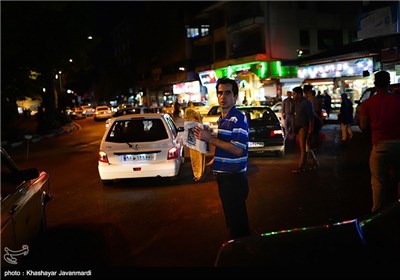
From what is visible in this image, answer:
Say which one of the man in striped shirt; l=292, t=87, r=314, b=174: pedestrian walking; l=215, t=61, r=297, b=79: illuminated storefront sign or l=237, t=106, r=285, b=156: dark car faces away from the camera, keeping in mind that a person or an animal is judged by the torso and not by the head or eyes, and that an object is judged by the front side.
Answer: the dark car

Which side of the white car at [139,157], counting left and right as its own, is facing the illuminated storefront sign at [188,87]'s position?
front

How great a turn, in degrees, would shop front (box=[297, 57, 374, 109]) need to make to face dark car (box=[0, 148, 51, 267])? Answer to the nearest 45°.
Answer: approximately 45° to its left

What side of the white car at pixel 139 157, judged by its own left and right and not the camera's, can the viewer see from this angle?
back

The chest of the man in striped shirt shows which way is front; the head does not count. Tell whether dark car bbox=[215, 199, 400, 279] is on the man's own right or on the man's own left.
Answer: on the man's own left

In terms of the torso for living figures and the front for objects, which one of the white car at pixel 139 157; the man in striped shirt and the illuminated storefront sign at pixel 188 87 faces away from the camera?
the white car

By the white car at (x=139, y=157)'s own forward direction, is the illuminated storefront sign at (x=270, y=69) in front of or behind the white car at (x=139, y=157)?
in front

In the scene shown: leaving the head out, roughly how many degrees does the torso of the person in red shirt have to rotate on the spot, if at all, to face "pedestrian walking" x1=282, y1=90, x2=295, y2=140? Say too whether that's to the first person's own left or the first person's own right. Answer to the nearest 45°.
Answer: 0° — they already face them

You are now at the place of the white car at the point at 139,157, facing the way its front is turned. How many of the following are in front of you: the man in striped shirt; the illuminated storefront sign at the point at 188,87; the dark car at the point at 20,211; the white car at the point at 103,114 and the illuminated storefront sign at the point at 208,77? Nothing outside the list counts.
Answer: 3

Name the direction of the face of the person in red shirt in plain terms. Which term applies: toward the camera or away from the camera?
away from the camera

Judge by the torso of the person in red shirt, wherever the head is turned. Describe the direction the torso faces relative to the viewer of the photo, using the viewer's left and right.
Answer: facing away from the viewer

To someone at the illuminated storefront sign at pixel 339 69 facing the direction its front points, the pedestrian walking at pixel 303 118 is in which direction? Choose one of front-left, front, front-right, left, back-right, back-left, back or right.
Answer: front-left

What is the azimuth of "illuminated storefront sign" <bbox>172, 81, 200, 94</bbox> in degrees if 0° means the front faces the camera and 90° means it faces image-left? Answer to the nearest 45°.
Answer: approximately 45°

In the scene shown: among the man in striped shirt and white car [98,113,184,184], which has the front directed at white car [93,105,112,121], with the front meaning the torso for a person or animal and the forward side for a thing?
white car [98,113,184,184]

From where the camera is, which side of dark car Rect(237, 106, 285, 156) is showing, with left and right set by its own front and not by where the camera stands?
back

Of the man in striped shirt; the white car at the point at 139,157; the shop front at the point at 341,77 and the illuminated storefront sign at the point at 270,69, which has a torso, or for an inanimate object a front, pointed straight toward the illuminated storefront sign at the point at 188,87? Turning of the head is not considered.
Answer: the white car
